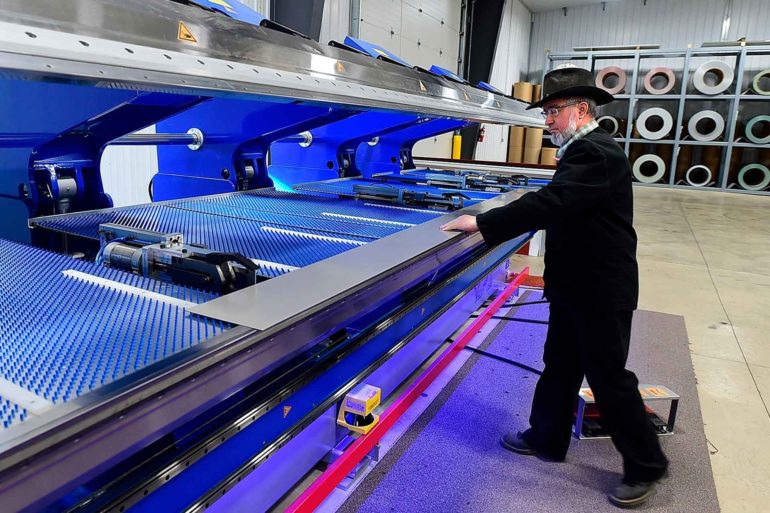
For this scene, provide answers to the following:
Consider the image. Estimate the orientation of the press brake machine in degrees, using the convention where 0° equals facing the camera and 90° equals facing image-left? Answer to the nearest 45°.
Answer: approximately 315°

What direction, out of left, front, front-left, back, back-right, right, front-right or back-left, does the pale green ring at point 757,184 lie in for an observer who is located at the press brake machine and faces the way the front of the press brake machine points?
left

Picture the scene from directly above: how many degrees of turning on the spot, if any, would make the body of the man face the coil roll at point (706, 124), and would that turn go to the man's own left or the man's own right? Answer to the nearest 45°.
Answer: approximately 90° to the man's own right

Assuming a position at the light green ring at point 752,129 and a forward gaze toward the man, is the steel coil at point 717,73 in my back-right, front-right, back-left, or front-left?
front-right

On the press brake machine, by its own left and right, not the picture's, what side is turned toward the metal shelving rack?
left

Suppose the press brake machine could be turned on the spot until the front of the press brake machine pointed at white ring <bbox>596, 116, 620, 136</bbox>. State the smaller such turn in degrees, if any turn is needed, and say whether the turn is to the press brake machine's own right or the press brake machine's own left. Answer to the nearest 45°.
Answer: approximately 90° to the press brake machine's own left

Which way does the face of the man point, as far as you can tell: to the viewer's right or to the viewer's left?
to the viewer's left

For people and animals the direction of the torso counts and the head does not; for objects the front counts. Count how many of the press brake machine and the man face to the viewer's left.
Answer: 1

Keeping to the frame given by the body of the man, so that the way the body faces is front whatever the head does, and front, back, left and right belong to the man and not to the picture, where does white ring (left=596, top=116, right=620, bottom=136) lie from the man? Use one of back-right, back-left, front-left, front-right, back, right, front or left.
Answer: right

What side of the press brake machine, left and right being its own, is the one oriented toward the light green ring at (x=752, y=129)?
left

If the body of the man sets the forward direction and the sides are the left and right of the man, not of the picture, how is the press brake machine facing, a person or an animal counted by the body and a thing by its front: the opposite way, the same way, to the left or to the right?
the opposite way

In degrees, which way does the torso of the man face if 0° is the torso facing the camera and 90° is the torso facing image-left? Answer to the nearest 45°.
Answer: approximately 90°

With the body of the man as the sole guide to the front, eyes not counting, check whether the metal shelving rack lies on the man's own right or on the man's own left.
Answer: on the man's own right

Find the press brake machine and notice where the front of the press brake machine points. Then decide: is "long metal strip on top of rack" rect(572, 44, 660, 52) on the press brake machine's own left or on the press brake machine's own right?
on the press brake machine's own left
